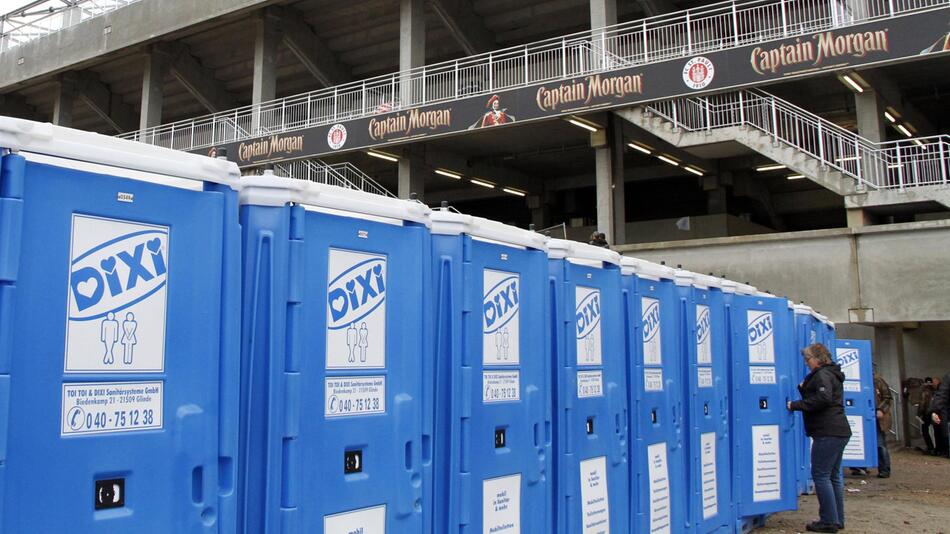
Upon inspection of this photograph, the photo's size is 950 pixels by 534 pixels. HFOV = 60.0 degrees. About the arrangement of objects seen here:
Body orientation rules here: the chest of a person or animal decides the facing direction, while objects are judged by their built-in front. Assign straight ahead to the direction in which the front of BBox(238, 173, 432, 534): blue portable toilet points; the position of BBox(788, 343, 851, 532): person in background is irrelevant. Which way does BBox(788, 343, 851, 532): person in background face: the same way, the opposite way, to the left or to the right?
the opposite way

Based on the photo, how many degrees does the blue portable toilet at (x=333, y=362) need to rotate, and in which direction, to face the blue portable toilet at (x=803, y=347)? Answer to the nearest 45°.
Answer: approximately 90° to its left

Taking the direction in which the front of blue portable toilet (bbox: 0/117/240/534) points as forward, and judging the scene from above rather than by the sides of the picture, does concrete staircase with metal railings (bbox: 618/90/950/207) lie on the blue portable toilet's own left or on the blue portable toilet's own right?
on the blue portable toilet's own left

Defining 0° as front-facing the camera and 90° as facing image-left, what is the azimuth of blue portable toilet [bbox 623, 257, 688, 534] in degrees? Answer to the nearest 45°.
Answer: approximately 315°

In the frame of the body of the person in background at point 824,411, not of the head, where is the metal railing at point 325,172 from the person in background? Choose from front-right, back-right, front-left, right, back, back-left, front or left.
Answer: front-right

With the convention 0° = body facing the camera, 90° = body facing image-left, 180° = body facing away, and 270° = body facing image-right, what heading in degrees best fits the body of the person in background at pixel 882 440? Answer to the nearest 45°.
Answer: approximately 90°

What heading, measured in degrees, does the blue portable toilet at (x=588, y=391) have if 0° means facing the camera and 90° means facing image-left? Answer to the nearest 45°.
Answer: approximately 315°
